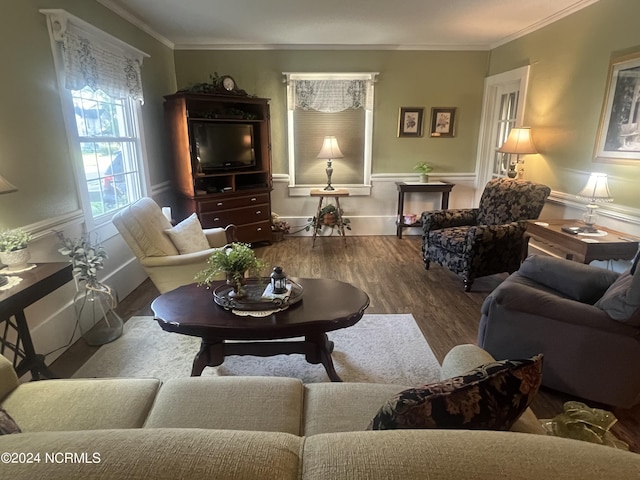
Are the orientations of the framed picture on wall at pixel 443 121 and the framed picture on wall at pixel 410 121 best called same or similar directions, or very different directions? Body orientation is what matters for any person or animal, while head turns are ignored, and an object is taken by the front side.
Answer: same or similar directions

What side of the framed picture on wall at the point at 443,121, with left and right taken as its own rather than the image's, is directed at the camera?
front

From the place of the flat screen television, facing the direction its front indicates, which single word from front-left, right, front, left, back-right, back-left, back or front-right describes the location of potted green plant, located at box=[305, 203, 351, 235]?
front-left

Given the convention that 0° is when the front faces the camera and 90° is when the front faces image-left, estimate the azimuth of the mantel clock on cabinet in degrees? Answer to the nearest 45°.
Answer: approximately 0°

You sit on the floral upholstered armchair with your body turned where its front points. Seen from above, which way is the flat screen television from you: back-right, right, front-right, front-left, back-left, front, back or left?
front-right

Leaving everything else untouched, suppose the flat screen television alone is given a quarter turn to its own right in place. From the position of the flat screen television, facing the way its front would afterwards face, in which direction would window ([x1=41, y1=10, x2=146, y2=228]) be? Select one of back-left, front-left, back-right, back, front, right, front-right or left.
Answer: front

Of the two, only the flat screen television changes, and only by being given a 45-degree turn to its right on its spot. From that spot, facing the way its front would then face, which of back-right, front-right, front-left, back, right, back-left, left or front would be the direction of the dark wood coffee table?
front

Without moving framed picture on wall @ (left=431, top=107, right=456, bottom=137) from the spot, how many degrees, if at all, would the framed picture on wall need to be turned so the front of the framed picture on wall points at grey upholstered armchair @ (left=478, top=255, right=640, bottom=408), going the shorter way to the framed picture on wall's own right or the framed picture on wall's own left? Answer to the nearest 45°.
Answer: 0° — it already faces it

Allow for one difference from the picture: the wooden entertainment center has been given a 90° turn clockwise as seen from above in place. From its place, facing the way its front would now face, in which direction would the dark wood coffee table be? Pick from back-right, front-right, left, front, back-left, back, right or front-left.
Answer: front-left

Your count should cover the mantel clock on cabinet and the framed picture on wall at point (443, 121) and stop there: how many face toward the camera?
2

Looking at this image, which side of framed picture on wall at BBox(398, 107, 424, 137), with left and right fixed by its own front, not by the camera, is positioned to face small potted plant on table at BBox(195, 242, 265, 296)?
front

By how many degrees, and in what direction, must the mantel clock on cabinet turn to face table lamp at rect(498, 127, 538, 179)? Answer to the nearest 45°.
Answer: approximately 45° to its left

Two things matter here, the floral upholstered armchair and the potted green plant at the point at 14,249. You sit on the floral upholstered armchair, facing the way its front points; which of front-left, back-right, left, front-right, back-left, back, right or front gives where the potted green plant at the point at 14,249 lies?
front

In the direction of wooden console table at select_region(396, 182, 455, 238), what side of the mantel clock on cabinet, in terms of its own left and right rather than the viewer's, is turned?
left

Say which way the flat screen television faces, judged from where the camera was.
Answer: facing the viewer and to the right of the viewer

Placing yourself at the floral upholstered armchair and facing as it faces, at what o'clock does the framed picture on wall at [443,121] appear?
The framed picture on wall is roughly at 4 o'clock from the floral upholstered armchair.

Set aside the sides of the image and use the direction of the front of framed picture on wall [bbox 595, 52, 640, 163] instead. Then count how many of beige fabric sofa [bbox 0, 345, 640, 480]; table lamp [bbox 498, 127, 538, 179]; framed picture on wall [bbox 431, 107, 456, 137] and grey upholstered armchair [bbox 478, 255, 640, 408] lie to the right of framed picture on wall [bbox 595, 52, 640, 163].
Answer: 2

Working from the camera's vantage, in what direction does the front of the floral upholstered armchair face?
facing the viewer and to the left of the viewer

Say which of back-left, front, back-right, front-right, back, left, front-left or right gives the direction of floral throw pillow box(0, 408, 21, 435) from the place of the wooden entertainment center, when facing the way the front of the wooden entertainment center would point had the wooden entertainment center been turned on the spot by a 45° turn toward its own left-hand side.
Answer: right
